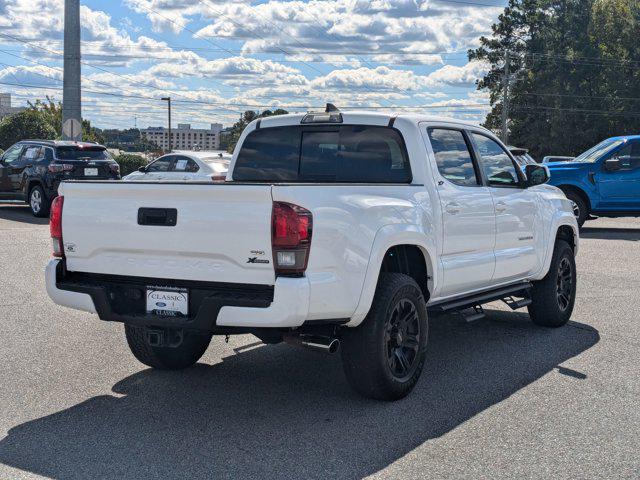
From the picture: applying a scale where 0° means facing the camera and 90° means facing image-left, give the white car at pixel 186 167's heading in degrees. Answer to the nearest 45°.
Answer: approximately 135°

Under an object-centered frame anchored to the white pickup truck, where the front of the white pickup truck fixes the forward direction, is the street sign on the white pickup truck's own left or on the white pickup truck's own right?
on the white pickup truck's own left

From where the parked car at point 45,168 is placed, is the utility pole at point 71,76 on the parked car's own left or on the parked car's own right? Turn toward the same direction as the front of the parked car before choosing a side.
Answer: on the parked car's own right

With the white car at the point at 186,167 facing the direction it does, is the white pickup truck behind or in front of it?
behind

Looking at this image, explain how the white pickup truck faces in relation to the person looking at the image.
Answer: facing away from the viewer and to the right of the viewer

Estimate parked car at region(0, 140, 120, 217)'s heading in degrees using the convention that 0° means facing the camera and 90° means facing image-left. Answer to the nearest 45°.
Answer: approximately 135°
